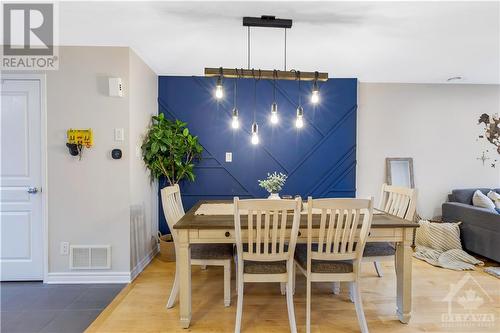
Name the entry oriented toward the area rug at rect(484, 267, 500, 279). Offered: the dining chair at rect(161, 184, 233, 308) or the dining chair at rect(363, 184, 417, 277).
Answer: the dining chair at rect(161, 184, 233, 308)

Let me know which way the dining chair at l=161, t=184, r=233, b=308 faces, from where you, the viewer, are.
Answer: facing to the right of the viewer

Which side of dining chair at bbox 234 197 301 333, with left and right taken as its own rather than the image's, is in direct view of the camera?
back

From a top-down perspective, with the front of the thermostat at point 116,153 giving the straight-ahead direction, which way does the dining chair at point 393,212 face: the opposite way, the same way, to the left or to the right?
to the right

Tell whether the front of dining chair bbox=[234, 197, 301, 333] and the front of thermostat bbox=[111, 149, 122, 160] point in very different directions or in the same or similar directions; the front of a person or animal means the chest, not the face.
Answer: very different directions

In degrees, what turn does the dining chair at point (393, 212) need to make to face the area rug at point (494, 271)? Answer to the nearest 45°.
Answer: approximately 180°
